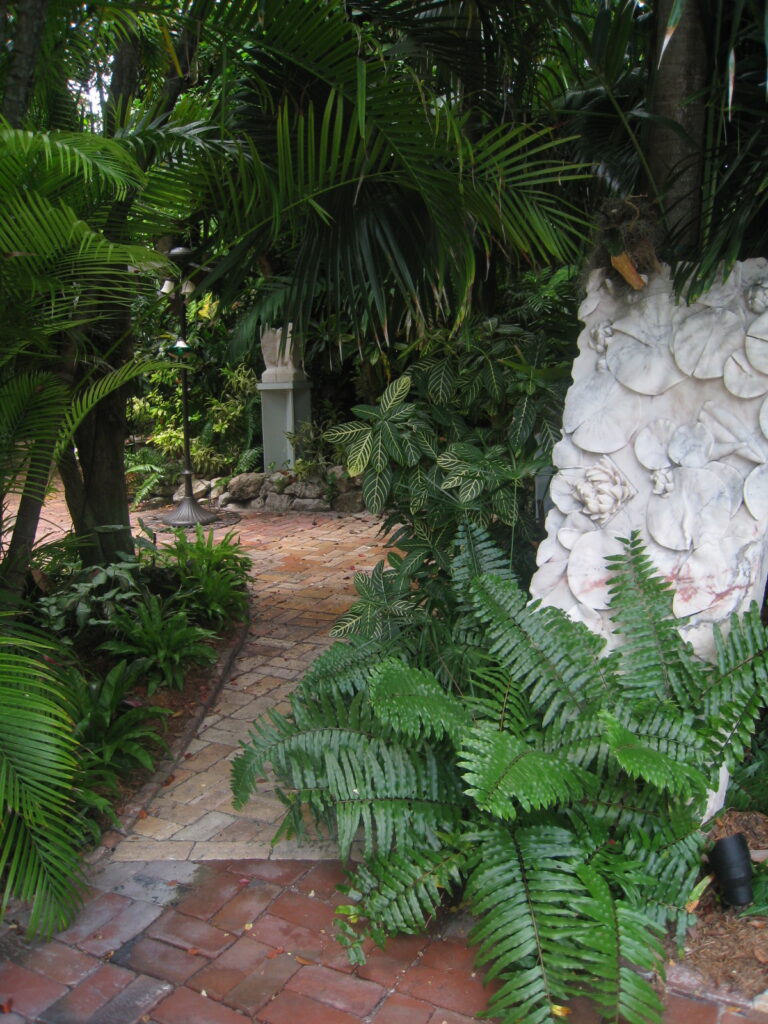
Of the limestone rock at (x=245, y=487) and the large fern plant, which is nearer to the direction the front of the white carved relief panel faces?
the large fern plant

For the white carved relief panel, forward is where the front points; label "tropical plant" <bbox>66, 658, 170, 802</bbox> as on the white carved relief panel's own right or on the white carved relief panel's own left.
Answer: on the white carved relief panel's own right

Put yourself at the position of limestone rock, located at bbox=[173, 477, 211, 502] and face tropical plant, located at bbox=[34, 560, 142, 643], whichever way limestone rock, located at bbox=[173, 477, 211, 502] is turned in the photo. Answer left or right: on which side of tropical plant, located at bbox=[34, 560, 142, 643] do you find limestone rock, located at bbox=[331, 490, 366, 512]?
left

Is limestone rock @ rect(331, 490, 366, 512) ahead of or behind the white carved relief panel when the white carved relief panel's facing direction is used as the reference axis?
behind

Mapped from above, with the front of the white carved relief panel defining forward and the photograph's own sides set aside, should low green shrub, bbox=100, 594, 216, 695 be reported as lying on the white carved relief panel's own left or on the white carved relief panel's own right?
on the white carved relief panel's own right

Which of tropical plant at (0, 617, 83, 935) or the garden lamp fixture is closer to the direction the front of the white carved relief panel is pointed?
the tropical plant

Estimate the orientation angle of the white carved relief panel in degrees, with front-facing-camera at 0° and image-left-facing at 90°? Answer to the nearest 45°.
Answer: approximately 0°
